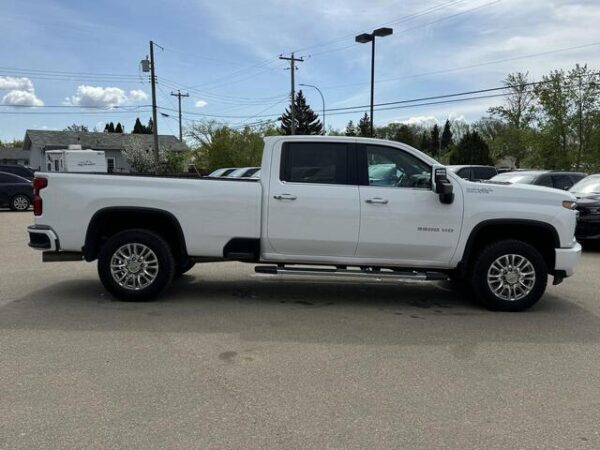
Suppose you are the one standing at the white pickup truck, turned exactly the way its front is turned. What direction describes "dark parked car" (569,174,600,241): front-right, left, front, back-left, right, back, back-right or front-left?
front-left

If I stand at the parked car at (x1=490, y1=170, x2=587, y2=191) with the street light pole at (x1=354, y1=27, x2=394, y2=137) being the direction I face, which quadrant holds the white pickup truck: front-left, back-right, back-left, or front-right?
back-left

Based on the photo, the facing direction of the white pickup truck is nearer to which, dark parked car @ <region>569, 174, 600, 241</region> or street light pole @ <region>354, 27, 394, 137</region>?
the dark parked car

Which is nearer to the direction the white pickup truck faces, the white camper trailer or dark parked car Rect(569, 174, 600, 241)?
the dark parked car

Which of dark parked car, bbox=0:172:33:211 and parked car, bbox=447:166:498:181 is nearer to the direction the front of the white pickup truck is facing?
the parked car

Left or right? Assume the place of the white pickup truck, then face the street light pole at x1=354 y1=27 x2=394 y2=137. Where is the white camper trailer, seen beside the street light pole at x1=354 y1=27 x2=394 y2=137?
left

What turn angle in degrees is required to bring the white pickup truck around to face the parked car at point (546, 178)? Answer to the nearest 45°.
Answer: approximately 45° to its left

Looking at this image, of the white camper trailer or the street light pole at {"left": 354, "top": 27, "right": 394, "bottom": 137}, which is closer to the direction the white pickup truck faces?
the street light pole

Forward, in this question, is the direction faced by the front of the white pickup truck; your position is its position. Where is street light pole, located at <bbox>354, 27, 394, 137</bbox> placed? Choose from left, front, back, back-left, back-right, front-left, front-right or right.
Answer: left

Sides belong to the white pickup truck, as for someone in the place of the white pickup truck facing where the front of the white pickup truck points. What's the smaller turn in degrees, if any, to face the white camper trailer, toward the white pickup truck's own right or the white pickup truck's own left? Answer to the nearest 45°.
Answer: approximately 135° to the white pickup truck's own left

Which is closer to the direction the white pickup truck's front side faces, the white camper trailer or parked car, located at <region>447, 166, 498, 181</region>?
the parked car

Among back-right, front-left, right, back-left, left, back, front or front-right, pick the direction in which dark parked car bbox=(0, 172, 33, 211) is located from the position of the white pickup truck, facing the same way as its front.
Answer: back-left

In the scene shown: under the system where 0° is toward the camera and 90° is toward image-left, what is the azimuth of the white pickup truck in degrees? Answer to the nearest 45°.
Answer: approximately 270°
